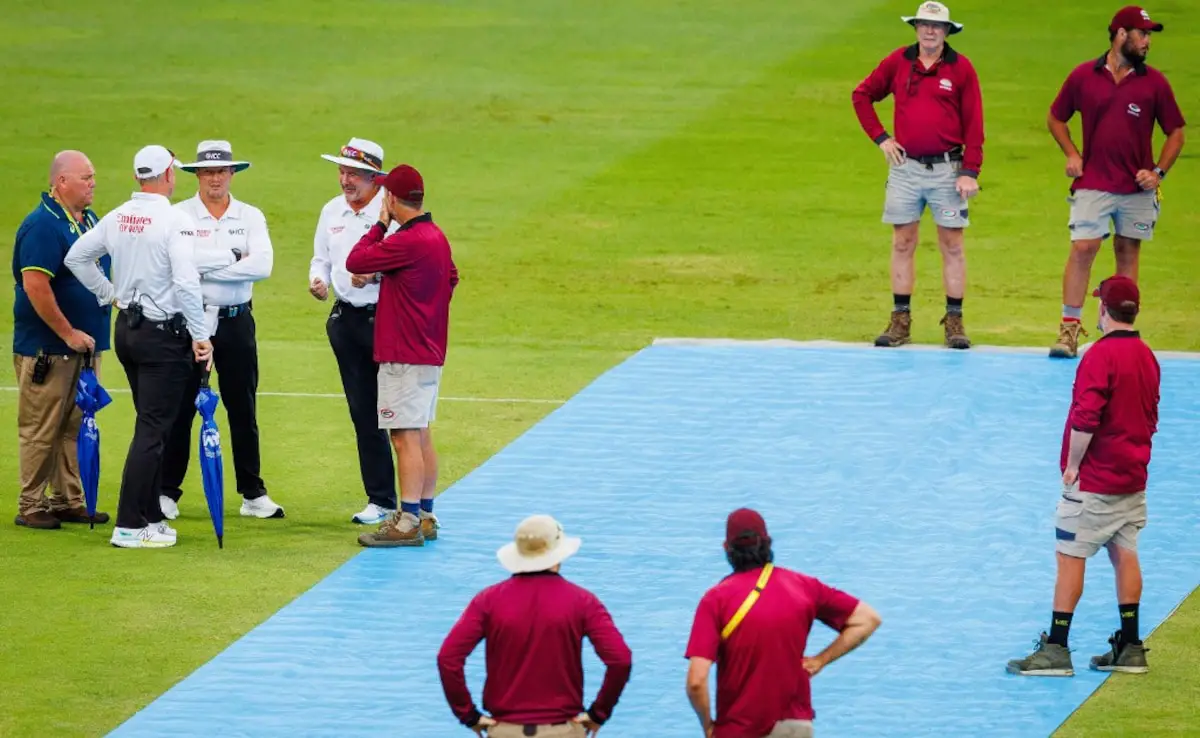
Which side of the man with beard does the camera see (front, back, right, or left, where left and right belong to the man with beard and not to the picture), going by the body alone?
front

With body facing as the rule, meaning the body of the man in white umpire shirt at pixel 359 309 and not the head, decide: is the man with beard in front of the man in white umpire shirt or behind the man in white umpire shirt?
behind

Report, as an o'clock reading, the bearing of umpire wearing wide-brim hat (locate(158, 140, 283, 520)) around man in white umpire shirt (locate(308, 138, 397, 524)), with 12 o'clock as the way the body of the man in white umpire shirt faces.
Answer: The umpire wearing wide-brim hat is roughly at 2 o'clock from the man in white umpire shirt.

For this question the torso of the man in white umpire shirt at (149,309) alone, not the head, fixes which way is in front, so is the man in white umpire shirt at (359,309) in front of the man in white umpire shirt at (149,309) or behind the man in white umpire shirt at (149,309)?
in front

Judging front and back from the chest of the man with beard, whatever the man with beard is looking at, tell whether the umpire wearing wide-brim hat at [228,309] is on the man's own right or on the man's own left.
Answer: on the man's own right

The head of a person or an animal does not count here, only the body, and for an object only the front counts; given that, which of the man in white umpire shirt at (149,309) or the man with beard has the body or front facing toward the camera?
the man with beard

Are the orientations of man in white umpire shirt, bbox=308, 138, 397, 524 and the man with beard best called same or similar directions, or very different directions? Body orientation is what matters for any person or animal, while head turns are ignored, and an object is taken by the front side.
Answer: same or similar directions

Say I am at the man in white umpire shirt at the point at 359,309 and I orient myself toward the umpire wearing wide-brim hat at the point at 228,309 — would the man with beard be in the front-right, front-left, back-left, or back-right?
back-right

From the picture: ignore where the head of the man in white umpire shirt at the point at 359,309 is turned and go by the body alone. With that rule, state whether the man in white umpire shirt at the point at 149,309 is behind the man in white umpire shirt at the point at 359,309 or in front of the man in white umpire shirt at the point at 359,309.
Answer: in front

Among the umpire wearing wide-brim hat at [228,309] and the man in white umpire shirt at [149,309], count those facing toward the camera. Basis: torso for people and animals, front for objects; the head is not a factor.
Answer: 1

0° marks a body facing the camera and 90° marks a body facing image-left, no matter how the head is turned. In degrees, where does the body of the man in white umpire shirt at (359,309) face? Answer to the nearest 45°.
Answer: approximately 45°

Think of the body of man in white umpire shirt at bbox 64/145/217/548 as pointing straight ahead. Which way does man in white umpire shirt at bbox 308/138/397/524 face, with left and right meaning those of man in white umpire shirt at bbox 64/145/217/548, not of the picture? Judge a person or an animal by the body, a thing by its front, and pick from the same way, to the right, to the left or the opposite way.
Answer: the opposite way

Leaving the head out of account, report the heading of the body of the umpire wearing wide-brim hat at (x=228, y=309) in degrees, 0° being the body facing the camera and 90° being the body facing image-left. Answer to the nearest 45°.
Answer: approximately 0°

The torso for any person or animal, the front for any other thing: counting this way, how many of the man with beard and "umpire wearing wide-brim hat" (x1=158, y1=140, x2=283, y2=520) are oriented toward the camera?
2

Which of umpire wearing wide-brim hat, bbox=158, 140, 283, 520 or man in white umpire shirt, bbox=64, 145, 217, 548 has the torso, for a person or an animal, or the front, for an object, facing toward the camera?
the umpire wearing wide-brim hat

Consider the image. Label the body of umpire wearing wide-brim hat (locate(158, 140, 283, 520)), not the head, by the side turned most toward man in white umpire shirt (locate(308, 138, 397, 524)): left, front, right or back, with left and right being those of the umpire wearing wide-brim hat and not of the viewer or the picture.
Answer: left

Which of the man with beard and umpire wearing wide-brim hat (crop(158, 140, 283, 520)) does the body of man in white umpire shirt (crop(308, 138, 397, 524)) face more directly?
the umpire wearing wide-brim hat
